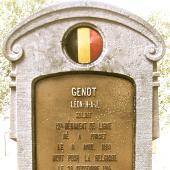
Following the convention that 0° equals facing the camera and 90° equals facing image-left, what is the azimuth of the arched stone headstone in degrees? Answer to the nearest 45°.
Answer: approximately 0°
